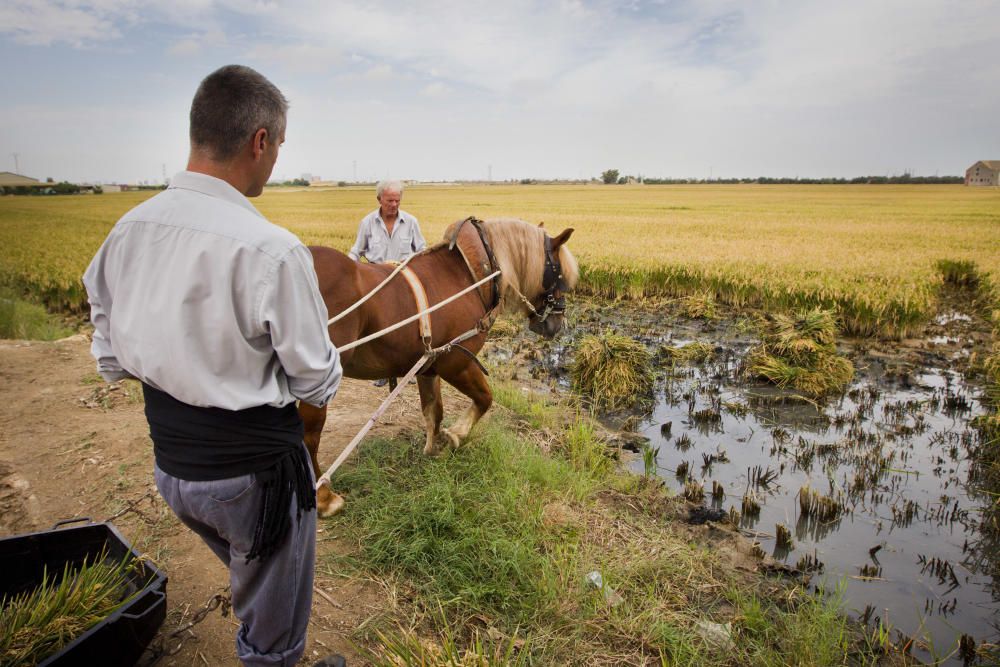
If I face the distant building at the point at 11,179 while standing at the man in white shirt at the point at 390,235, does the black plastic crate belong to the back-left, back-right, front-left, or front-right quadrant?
back-left

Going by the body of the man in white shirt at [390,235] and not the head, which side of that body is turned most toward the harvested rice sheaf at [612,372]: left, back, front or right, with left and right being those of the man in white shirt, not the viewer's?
left

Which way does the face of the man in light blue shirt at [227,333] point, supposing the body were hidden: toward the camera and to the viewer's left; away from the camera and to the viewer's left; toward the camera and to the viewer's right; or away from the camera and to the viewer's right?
away from the camera and to the viewer's right

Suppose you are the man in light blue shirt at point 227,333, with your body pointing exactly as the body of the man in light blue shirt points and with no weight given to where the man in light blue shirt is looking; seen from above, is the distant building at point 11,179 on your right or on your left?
on your left

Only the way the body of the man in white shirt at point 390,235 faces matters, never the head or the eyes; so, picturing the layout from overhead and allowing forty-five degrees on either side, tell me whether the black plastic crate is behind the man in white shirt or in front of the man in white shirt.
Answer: in front

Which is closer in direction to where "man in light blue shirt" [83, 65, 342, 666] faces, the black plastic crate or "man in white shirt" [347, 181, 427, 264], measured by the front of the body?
the man in white shirt

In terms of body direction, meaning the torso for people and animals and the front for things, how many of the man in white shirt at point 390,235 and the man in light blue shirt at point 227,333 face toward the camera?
1

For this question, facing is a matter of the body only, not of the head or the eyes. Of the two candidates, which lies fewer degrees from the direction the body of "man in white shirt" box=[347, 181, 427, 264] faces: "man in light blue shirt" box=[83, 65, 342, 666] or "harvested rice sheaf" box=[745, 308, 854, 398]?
the man in light blue shirt

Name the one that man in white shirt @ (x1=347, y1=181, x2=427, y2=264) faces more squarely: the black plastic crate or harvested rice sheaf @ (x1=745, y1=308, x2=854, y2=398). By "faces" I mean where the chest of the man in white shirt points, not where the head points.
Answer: the black plastic crate

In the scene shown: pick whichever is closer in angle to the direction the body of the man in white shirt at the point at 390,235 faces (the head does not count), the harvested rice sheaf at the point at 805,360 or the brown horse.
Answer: the brown horse

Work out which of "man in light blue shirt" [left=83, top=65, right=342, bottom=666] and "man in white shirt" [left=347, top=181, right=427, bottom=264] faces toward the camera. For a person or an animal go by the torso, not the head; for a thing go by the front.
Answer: the man in white shirt

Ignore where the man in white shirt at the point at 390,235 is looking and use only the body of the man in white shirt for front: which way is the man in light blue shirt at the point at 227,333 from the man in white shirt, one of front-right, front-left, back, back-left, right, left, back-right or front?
front

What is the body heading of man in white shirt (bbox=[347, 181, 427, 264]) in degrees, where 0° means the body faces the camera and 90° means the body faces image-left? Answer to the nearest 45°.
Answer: approximately 0°

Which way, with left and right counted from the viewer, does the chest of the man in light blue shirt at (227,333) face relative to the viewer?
facing away from the viewer and to the right of the viewer

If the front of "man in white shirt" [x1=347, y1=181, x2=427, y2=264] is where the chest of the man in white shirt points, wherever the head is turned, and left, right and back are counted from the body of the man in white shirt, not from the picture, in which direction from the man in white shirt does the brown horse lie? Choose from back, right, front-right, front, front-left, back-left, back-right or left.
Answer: front
